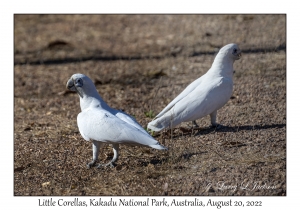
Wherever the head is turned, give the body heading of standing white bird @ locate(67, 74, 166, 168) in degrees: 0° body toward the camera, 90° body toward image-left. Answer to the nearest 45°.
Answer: approximately 90°

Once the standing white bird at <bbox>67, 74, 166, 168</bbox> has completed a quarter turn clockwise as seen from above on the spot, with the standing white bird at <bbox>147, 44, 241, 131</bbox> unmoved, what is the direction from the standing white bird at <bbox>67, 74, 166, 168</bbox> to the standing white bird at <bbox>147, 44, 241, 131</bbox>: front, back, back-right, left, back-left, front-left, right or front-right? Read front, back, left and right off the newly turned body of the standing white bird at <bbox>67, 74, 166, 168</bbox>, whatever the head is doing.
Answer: front-right
